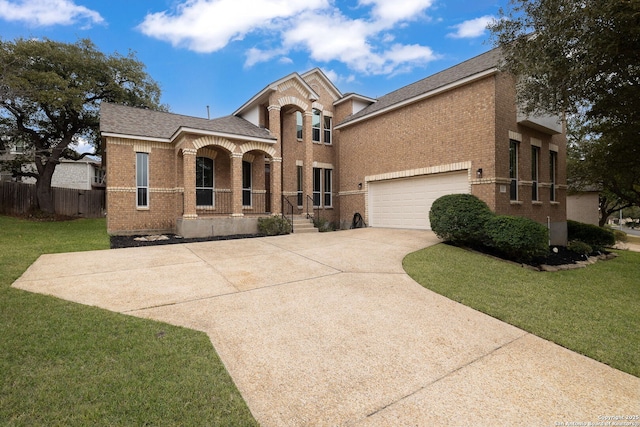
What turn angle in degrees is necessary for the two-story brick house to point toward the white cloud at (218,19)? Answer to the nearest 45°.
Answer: approximately 135° to its right

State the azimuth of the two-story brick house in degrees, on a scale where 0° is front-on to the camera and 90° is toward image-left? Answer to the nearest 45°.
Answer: approximately 315°

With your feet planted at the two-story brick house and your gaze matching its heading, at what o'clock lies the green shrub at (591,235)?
The green shrub is roughly at 10 o'clock from the two-story brick house.

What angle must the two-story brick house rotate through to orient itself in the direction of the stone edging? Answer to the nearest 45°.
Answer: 0° — it already faces it

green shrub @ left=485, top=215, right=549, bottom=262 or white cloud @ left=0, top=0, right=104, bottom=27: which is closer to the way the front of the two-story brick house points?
the green shrub

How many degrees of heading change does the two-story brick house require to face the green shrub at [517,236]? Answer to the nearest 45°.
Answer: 0° — it already faces it
